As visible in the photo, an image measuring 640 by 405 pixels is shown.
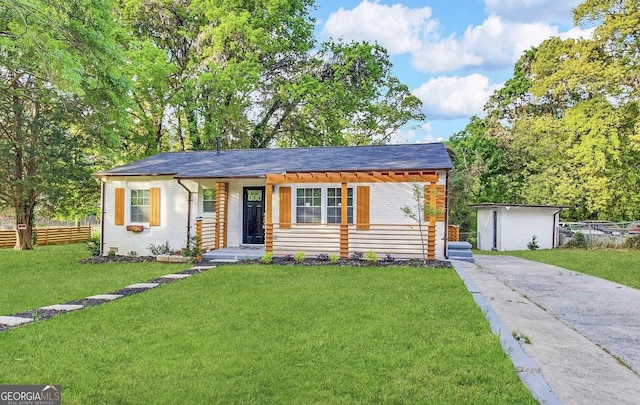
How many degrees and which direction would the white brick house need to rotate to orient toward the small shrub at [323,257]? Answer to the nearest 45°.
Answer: approximately 45° to its left

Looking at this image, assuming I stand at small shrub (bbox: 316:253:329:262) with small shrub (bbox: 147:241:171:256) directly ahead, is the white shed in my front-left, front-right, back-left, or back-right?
back-right

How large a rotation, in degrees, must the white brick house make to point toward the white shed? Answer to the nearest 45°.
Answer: approximately 135° to its left

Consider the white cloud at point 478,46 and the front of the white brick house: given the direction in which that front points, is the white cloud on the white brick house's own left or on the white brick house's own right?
on the white brick house's own left

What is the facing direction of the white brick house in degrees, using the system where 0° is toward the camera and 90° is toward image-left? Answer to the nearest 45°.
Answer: approximately 0°

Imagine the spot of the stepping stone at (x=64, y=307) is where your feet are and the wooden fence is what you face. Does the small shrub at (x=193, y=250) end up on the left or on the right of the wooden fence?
right

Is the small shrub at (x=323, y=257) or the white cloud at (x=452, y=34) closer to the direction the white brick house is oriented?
the small shrub

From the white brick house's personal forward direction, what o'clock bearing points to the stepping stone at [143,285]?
The stepping stone is roughly at 1 o'clock from the white brick house.

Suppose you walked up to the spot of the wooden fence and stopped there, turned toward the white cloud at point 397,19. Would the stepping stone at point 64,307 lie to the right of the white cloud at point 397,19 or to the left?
right

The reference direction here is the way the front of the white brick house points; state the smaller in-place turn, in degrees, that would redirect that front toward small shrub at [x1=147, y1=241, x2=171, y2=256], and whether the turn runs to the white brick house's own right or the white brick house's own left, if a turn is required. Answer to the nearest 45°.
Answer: approximately 90° to the white brick house's own right

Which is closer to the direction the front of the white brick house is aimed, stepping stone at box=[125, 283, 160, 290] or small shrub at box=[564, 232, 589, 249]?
the stepping stone

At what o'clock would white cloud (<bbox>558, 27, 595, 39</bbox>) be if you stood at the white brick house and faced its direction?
The white cloud is roughly at 8 o'clock from the white brick house.
